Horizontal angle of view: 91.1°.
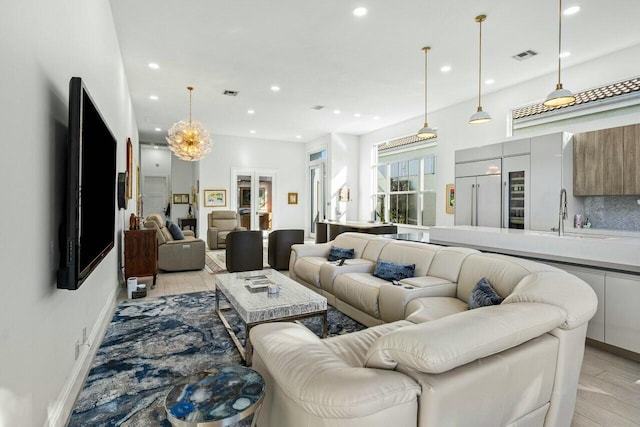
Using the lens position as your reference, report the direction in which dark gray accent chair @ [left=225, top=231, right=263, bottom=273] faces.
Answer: facing away from the viewer

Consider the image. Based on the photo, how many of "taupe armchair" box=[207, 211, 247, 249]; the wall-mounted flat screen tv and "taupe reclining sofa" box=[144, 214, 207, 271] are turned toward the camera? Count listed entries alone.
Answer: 1

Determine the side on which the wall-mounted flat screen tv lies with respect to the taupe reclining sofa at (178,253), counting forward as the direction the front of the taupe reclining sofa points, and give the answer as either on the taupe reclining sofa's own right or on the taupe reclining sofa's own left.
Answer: on the taupe reclining sofa's own right

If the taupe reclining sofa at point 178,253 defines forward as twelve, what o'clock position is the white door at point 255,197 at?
The white door is roughly at 10 o'clock from the taupe reclining sofa.

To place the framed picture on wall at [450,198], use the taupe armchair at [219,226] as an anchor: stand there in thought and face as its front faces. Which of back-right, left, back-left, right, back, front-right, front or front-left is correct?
front-left

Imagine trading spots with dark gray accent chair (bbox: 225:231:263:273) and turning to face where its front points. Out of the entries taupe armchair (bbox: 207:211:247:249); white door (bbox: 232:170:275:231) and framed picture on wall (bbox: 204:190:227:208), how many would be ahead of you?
3

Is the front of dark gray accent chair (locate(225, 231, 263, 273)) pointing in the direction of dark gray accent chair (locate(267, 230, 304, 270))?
no

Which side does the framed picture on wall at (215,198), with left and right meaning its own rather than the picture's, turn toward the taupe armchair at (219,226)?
front

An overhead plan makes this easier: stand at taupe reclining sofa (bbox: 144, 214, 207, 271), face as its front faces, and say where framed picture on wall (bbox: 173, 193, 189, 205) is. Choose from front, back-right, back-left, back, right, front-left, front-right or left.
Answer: left

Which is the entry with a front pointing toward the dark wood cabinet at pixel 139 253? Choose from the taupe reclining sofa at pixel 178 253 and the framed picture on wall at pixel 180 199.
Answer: the framed picture on wall

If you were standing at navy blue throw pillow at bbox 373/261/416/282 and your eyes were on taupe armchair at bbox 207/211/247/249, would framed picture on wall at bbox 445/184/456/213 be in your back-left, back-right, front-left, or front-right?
front-right

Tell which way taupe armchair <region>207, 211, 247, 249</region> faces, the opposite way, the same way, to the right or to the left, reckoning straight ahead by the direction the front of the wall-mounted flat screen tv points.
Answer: to the right

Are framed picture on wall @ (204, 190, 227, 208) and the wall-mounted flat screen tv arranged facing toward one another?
no

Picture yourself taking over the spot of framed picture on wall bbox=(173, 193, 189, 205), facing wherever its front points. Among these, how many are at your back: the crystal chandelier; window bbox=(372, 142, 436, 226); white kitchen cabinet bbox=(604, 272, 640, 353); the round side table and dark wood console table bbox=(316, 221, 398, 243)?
0

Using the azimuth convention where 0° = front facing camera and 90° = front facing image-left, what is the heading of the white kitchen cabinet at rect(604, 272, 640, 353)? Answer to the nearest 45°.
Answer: approximately 45°

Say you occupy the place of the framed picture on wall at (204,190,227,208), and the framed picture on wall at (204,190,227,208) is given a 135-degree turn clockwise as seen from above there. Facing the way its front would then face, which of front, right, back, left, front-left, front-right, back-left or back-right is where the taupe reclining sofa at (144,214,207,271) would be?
back-left

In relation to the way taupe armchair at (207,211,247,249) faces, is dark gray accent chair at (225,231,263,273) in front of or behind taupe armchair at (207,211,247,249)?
in front

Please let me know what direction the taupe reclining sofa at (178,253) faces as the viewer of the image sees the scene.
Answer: facing to the right of the viewer

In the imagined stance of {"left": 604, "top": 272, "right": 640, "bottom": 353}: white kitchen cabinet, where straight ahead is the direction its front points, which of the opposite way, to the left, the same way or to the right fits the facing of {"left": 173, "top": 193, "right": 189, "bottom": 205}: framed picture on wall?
to the left

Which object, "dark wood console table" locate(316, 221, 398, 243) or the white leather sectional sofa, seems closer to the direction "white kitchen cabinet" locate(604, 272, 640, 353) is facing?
the white leather sectional sofa

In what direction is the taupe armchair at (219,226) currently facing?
toward the camera

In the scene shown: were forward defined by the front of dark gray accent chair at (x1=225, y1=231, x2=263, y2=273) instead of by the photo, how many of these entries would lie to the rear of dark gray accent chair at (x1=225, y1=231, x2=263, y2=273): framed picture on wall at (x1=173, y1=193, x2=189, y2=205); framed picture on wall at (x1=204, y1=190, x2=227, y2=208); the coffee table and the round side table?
2
